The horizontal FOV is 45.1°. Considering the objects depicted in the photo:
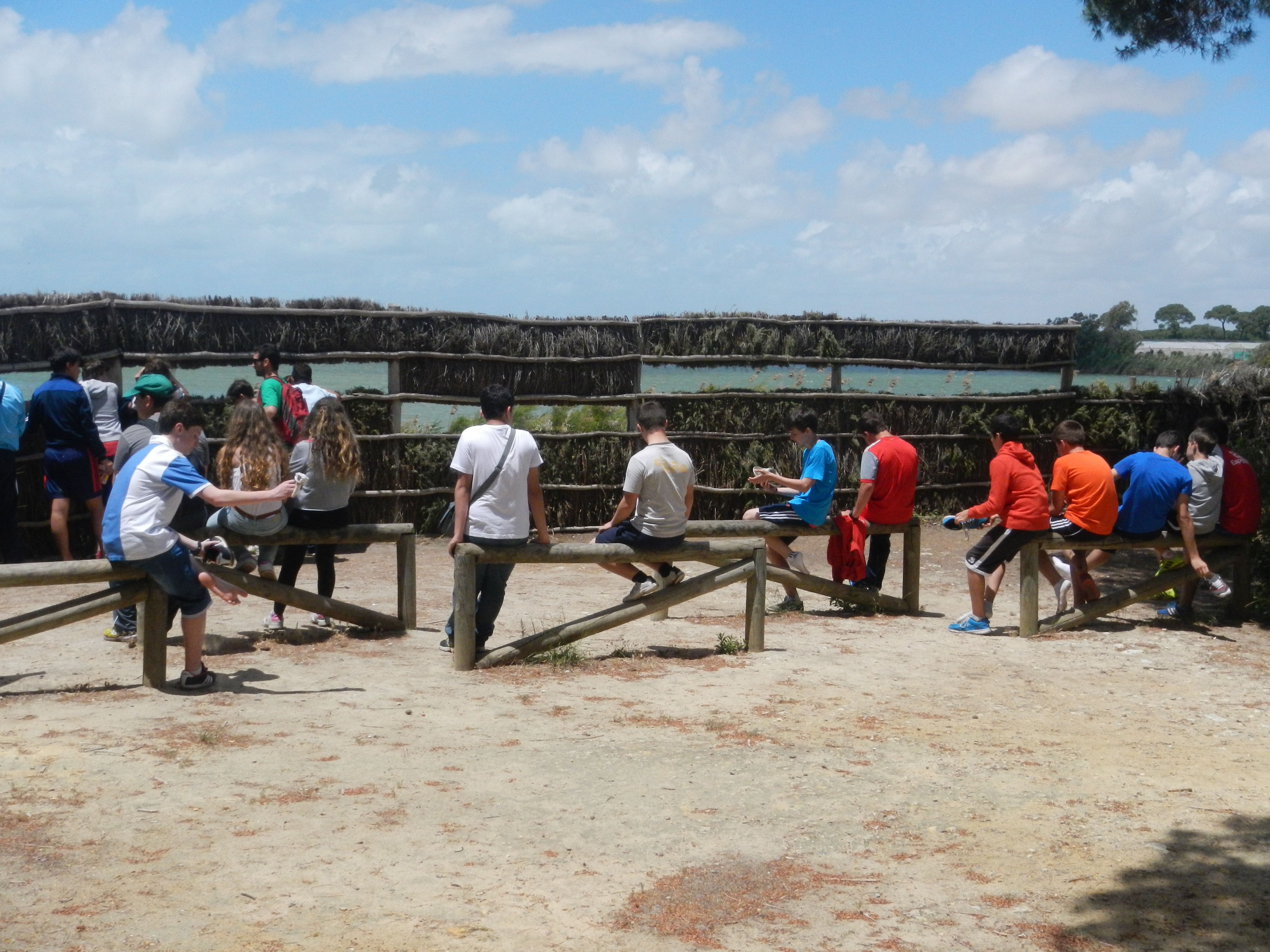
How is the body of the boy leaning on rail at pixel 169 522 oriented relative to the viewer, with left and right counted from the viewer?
facing to the right of the viewer

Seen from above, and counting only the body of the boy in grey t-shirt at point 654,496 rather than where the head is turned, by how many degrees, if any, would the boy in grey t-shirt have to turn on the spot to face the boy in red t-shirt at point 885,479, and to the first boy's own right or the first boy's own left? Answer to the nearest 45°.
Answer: approximately 90° to the first boy's own right

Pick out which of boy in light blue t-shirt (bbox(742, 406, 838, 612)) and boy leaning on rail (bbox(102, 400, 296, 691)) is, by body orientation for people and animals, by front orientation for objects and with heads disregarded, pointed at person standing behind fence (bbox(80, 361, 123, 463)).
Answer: the boy in light blue t-shirt

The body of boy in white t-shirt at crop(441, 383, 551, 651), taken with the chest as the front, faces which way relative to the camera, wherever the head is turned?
away from the camera

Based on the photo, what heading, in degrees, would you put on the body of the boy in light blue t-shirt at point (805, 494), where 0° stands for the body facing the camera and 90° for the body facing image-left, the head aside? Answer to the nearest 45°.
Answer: approximately 90°

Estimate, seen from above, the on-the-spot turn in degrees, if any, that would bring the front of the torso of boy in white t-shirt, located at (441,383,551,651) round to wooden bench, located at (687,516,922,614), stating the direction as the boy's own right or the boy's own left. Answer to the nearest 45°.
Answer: approximately 45° to the boy's own right

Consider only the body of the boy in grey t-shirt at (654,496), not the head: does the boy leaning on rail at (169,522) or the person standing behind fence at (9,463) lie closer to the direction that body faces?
the person standing behind fence
